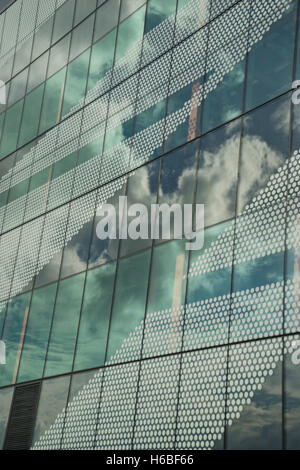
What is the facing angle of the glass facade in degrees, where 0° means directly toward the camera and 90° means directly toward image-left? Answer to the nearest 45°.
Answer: approximately 45°
